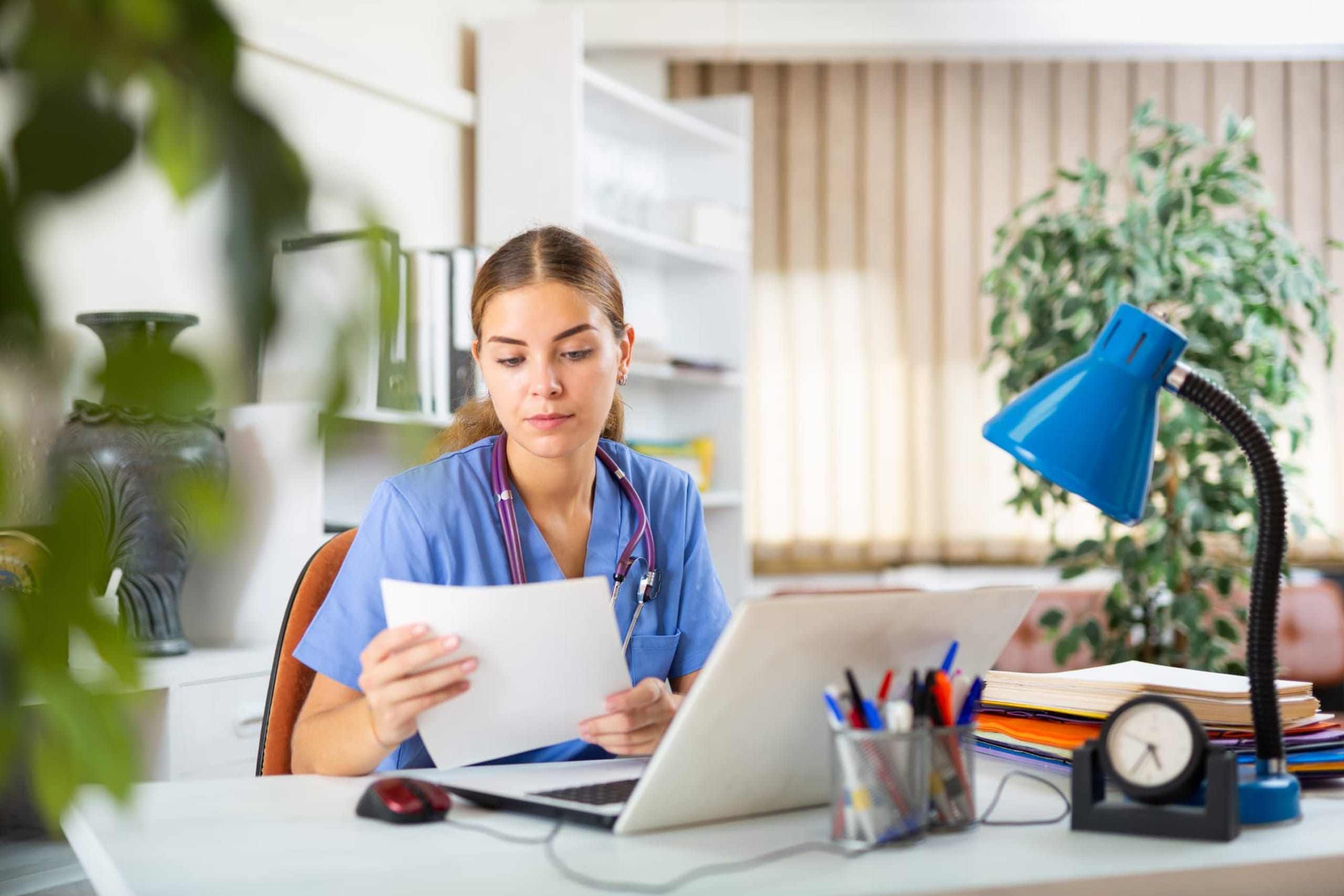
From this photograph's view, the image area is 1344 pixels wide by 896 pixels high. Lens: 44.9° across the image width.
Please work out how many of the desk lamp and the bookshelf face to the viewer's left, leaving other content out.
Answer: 1

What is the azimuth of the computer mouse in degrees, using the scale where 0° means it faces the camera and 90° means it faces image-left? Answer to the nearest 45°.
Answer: approximately 315°

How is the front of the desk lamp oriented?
to the viewer's left

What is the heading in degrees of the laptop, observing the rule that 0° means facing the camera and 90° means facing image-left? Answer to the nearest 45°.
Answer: approximately 135°

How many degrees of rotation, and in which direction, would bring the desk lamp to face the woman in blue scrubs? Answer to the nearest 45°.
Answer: approximately 45° to its right

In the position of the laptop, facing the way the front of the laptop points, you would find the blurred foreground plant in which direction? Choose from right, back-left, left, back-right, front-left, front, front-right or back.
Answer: back-left

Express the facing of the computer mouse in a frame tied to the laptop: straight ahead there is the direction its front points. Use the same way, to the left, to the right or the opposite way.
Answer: the opposite way

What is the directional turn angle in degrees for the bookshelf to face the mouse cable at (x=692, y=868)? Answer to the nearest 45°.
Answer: approximately 45° to its right

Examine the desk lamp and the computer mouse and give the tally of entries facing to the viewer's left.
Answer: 1
